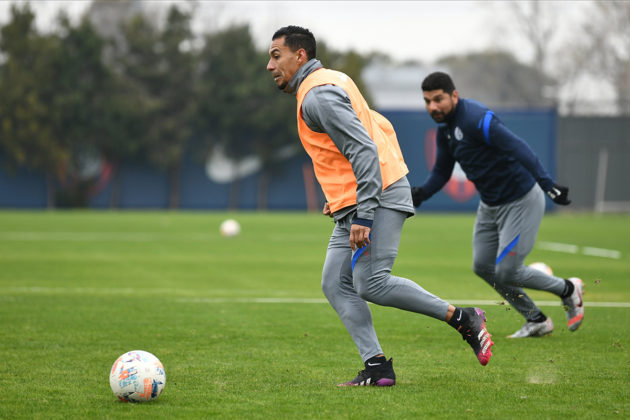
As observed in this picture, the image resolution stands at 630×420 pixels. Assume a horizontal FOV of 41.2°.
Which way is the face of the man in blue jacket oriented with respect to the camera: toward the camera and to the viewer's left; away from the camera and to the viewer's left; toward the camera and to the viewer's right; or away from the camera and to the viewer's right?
toward the camera and to the viewer's left

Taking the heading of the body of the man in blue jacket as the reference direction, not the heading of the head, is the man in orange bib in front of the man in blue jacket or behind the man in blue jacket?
in front

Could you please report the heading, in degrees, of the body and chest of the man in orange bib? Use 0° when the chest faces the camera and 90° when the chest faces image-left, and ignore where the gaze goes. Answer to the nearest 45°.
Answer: approximately 90°

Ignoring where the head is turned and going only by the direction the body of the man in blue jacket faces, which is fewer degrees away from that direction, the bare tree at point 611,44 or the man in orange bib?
the man in orange bib

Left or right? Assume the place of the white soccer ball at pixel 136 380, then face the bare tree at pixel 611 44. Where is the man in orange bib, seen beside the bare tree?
right

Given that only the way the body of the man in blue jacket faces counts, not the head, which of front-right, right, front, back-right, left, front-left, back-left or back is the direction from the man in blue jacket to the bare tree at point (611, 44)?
back-right

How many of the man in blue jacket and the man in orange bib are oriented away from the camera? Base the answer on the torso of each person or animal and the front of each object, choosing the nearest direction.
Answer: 0

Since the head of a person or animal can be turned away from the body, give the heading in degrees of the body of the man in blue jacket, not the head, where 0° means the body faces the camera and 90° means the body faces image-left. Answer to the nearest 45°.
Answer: approximately 45°

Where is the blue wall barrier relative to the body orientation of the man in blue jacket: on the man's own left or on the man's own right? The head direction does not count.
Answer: on the man's own right

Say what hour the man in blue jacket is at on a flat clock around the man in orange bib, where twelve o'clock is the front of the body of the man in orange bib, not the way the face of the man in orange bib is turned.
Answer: The man in blue jacket is roughly at 4 o'clock from the man in orange bib.

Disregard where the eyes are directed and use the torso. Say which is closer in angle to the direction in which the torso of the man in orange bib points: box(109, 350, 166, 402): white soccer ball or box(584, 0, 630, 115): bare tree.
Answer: the white soccer ball

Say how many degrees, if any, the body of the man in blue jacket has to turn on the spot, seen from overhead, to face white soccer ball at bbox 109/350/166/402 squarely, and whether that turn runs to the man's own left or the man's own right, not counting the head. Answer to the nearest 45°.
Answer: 0° — they already face it

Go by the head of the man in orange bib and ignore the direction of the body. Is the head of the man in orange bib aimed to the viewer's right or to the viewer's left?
to the viewer's left
